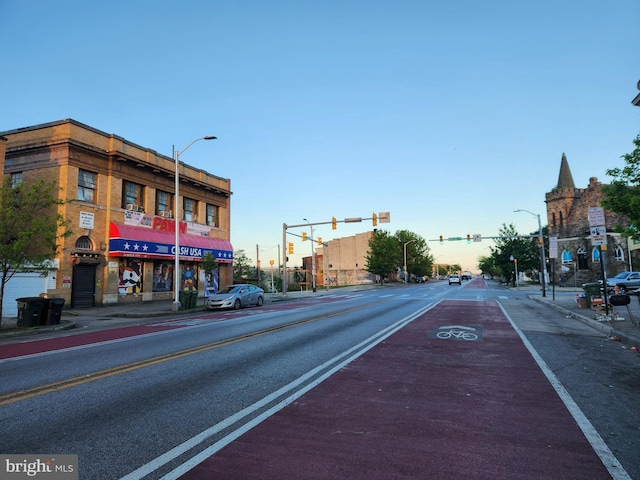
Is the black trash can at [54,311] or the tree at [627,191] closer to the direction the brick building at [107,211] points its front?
the tree

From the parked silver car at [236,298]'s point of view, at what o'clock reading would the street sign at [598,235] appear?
The street sign is roughly at 9 o'clock from the parked silver car.

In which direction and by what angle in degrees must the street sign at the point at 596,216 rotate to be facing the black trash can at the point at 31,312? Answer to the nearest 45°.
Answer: approximately 45° to its right

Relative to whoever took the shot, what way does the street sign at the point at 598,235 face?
facing the viewer

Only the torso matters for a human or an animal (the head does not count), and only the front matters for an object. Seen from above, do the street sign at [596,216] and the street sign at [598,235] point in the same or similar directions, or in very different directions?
same or similar directions

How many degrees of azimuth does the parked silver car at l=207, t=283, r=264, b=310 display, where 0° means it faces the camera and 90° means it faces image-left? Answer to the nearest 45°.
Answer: approximately 45°

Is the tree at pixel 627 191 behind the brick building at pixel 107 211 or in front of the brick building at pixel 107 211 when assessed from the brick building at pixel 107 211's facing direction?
in front

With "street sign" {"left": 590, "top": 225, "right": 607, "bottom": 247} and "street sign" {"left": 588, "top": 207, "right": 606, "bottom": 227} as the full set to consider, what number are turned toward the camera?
2

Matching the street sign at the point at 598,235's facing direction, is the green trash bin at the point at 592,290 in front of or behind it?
behind

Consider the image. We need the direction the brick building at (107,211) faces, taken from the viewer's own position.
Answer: facing the viewer and to the right of the viewer

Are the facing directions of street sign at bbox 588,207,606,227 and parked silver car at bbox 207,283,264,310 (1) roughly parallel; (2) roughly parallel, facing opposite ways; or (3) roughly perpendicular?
roughly parallel

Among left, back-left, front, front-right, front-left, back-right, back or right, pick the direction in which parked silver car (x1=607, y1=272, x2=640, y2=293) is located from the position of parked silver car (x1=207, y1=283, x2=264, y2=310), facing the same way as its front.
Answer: back-left

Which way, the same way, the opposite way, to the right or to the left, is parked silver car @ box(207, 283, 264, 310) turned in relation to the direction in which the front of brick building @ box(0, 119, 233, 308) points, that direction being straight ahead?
to the right
